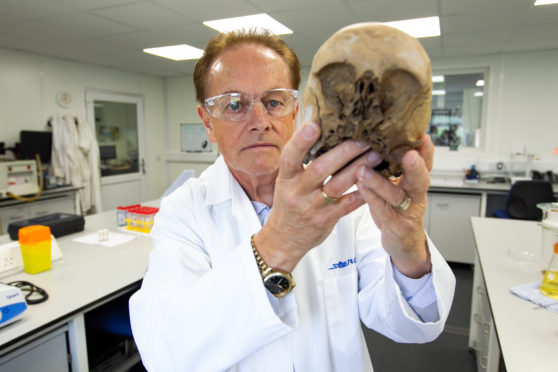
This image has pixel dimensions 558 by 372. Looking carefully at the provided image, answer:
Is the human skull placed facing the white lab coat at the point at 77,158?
no

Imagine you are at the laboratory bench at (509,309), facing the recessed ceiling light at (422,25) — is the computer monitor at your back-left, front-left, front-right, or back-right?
front-left

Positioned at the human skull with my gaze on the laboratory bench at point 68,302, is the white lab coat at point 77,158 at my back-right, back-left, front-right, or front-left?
front-right

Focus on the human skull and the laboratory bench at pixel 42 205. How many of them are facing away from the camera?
0

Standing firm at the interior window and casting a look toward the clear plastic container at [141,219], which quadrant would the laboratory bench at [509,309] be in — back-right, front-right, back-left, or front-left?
front-left

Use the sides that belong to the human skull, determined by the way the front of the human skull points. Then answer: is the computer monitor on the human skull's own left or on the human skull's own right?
on the human skull's own right

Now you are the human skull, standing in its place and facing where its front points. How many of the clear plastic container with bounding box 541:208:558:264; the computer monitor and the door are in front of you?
0

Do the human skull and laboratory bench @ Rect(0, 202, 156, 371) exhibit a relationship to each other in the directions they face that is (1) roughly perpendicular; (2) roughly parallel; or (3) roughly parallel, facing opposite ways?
roughly perpendicular

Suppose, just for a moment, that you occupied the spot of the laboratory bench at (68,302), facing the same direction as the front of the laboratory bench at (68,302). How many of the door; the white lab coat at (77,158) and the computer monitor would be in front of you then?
0

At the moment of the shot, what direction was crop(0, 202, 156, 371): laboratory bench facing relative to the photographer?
facing the viewer and to the right of the viewer

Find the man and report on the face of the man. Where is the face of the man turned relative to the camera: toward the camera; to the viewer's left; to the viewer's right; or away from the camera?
toward the camera

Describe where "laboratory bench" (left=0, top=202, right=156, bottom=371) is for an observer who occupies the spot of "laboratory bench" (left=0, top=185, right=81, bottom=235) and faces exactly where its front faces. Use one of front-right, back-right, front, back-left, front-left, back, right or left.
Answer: front-right
